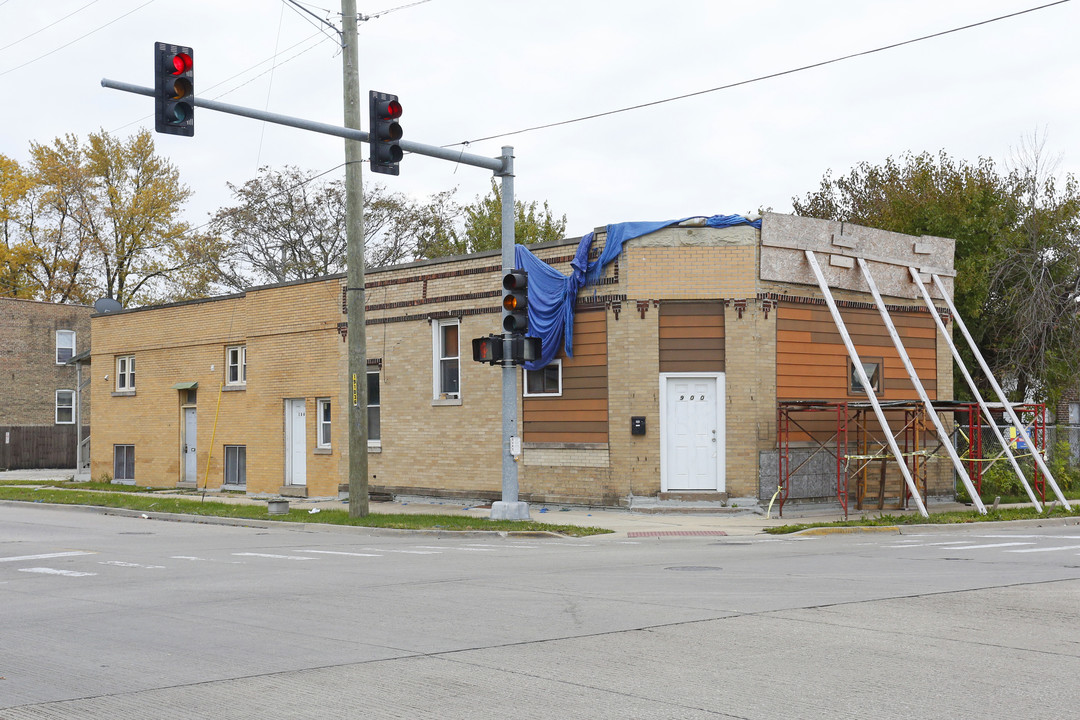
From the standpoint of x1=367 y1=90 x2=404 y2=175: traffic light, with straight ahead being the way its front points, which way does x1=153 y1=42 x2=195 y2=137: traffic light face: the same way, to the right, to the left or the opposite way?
the same way

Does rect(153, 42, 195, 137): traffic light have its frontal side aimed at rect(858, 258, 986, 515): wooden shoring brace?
no

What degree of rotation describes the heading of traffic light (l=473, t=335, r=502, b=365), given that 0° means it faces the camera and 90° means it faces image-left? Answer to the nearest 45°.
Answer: approximately 45°

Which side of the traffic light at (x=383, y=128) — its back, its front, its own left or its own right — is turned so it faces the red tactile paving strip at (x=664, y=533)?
left

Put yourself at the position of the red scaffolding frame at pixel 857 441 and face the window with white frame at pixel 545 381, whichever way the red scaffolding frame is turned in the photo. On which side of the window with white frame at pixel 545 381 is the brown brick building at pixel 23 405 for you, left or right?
right

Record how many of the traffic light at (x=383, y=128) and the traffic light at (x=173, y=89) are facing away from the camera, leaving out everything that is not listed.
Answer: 0

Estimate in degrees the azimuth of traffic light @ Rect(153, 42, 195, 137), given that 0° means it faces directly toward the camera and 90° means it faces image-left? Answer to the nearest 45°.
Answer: approximately 315°

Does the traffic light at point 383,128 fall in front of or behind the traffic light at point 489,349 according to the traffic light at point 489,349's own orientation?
in front

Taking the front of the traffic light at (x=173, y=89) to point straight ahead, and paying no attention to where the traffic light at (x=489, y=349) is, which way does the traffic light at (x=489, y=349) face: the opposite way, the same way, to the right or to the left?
to the right

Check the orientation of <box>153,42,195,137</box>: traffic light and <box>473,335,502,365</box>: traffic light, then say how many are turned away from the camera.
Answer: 0

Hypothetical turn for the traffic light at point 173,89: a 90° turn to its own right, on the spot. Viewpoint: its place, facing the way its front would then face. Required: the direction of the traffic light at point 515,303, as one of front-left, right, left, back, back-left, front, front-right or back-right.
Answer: back

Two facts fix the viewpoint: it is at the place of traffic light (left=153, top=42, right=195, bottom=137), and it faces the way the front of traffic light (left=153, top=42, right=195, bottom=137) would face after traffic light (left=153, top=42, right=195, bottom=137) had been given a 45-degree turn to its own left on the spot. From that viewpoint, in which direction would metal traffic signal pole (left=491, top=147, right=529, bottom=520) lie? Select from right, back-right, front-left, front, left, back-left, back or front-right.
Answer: front-left

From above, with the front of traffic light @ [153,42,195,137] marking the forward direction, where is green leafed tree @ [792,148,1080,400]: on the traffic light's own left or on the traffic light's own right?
on the traffic light's own left

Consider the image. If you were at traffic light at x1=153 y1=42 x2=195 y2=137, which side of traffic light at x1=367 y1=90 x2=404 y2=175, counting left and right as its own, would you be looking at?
right

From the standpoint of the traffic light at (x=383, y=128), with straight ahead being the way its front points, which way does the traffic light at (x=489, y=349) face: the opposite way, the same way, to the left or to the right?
to the right

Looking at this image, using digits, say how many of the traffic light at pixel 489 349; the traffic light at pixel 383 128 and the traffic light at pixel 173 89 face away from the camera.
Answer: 0
